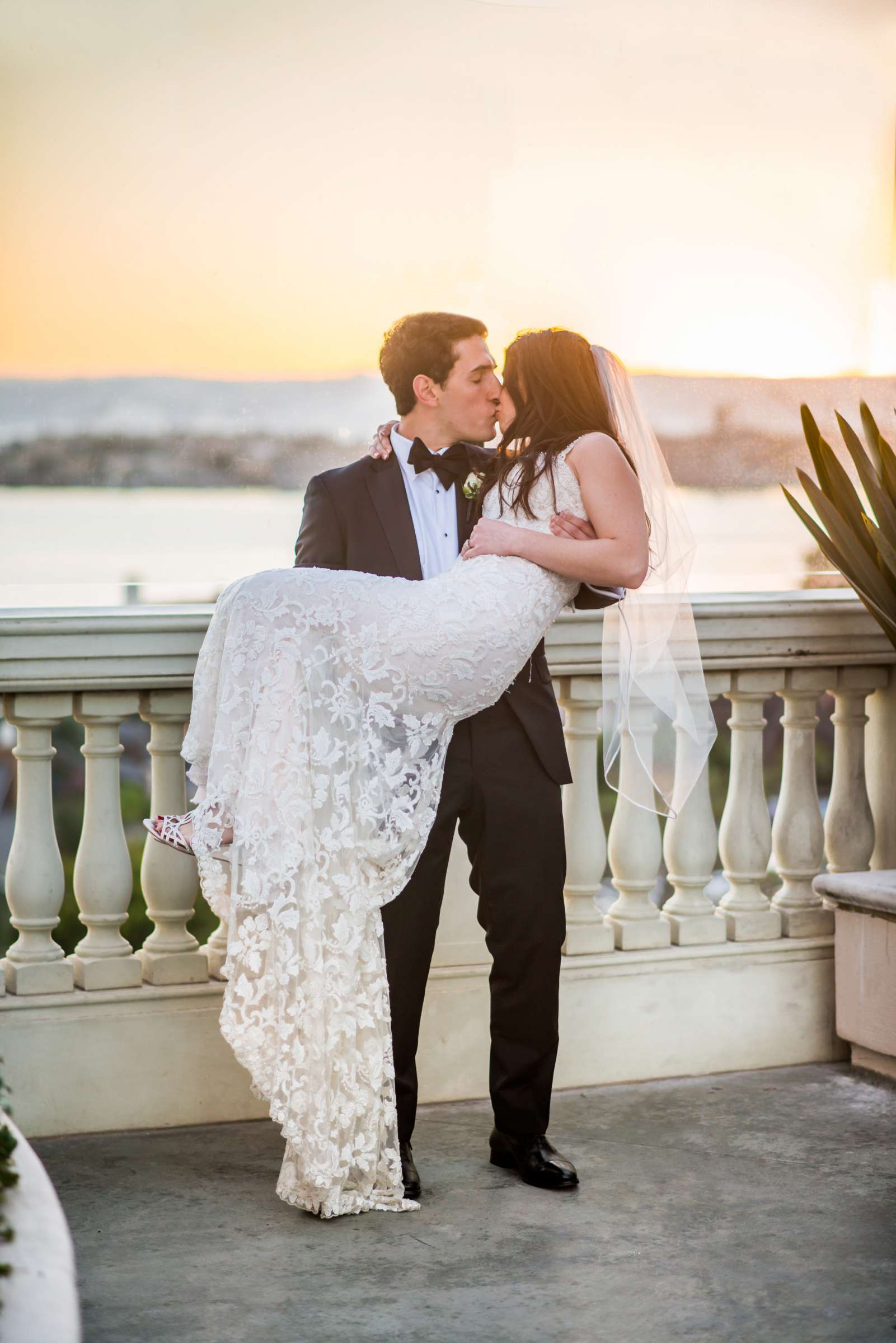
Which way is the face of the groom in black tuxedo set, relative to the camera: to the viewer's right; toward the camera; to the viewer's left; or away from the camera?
to the viewer's right

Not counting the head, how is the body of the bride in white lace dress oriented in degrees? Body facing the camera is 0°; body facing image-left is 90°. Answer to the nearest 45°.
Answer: approximately 90°

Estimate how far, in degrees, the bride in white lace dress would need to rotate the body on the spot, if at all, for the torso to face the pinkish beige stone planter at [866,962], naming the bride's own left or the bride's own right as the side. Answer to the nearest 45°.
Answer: approximately 135° to the bride's own right

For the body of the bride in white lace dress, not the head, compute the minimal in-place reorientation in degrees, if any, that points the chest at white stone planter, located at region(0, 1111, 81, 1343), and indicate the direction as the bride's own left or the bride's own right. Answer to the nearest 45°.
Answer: approximately 90° to the bride's own left
